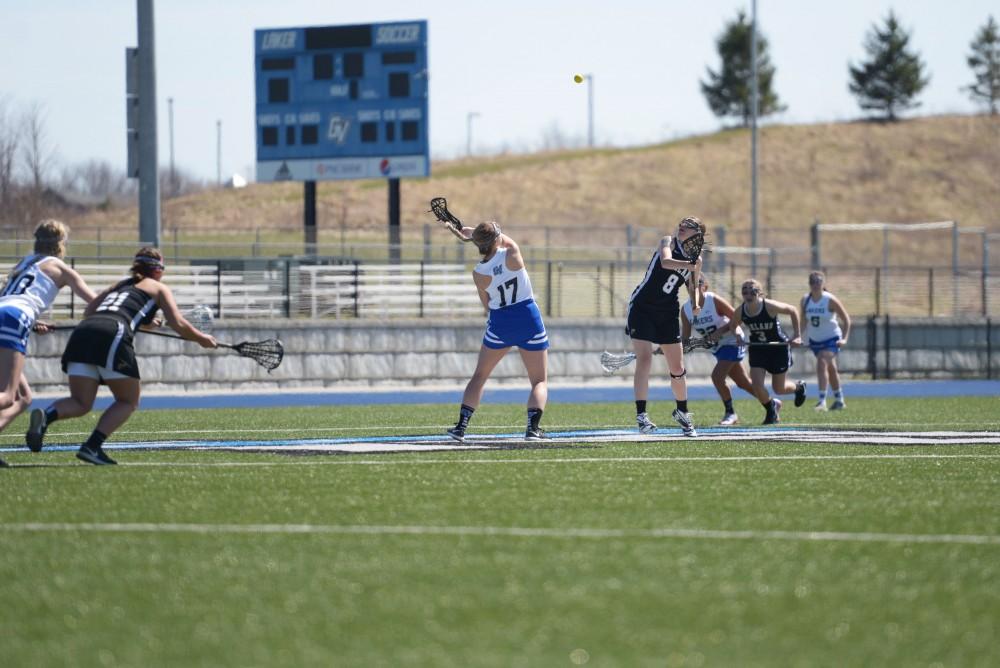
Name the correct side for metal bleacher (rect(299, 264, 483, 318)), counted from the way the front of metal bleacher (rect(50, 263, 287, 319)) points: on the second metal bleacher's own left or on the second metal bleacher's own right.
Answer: on the second metal bleacher's own left

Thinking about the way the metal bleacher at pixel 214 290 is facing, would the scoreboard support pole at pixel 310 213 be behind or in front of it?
behind

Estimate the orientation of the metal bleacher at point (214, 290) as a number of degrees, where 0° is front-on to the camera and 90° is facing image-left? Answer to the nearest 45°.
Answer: approximately 0°

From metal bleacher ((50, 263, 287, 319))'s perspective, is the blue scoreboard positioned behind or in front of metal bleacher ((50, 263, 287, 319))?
behind
